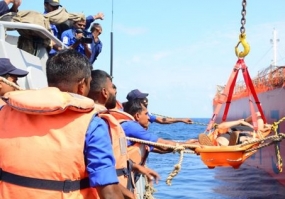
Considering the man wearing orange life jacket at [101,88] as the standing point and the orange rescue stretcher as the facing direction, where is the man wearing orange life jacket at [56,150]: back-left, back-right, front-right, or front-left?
back-right

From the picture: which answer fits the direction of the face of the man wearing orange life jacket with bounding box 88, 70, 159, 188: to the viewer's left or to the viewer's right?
to the viewer's right

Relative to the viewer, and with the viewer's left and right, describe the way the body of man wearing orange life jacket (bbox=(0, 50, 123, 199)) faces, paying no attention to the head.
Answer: facing away from the viewer and to the right of the viewer

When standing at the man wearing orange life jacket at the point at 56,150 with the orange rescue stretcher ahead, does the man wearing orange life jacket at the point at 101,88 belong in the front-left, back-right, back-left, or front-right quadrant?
front-left

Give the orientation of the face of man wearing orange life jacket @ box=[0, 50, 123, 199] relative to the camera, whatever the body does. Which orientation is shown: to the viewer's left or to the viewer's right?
to the viewer's right

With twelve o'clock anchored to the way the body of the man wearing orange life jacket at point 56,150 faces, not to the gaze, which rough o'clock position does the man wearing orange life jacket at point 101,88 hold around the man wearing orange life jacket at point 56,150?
the man wearing orange life jacket at point 101,88 is roughly at 11 o'clock from the man wearing orange life jacket at point 56,150.

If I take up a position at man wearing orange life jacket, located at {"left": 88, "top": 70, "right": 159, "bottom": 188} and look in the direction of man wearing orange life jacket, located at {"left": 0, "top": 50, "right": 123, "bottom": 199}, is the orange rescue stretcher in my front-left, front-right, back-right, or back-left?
back-left

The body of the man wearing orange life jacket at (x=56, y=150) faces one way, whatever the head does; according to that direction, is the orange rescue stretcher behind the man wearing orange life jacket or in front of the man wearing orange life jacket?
in front
